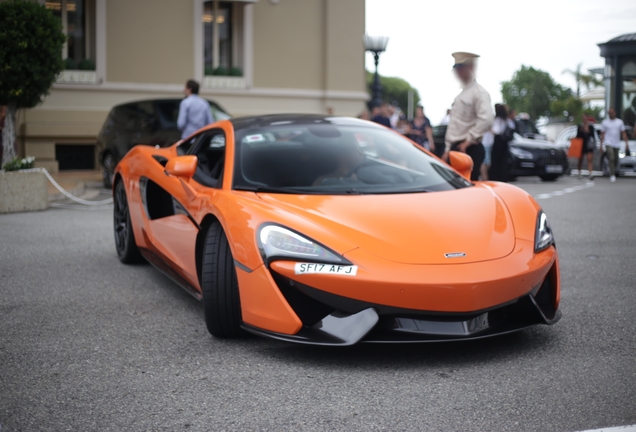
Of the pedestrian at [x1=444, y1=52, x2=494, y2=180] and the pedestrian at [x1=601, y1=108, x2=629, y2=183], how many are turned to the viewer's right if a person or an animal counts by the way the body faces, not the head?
0

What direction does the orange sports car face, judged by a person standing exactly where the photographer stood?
facing the viewer and to the right of the viewer

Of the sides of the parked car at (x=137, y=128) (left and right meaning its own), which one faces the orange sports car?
right

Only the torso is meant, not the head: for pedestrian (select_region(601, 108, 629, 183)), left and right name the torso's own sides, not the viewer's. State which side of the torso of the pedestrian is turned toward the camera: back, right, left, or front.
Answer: front

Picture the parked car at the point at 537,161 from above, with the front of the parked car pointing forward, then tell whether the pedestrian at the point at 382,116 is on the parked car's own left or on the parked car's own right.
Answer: on the parked car's own right

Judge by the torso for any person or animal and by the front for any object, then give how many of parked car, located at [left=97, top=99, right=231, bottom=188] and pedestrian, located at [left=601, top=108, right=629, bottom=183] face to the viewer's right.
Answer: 1

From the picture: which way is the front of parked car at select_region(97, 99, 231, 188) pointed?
to the viewer's right
